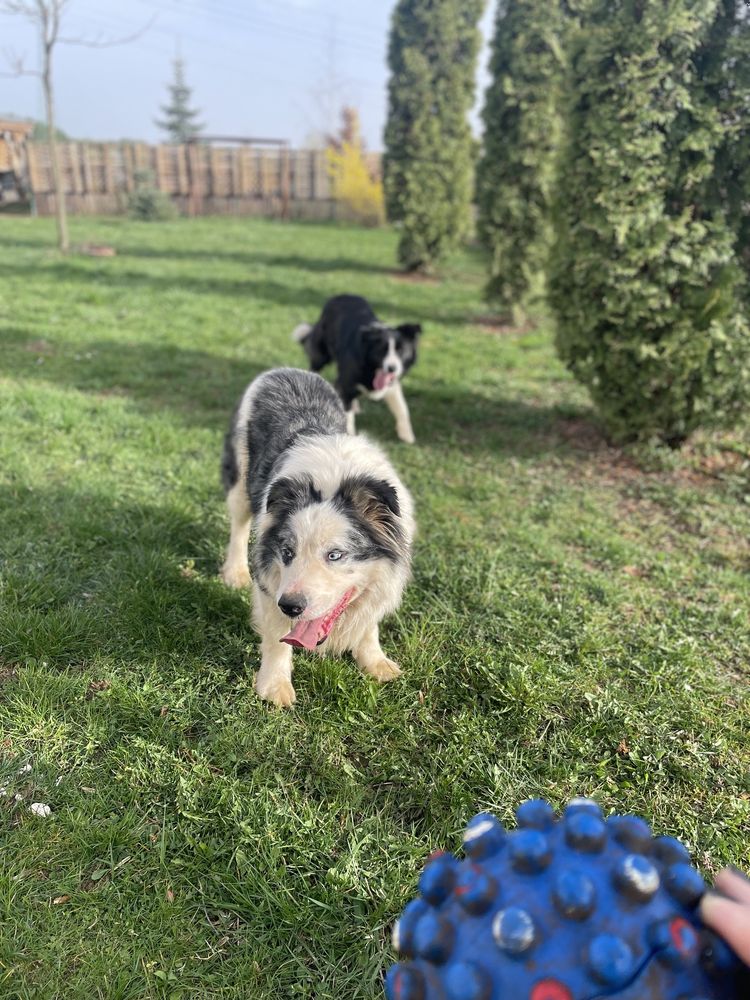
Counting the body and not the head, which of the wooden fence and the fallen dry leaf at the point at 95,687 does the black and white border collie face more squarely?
the fallen dry leaf

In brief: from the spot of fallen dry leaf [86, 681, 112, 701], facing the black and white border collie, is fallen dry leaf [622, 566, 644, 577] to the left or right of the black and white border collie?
right

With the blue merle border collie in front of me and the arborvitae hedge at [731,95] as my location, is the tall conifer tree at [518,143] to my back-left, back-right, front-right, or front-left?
back-right

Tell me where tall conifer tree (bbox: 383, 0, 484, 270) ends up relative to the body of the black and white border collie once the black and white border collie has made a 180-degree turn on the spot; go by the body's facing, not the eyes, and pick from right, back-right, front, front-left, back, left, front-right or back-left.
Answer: front-right

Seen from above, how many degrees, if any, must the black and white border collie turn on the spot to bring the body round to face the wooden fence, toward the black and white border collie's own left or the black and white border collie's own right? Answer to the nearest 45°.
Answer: approximately 135° to the black and white border collie's own left

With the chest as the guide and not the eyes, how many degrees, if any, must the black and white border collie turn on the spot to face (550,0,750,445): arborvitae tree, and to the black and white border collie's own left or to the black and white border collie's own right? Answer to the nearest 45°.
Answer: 0° — it already faces it

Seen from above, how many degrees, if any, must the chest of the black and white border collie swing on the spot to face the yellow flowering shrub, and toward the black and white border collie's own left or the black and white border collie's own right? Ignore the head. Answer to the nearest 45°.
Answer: approximately 135° to the black and white border collie's own left

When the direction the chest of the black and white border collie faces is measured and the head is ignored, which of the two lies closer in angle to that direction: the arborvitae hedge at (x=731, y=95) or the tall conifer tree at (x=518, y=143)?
the arborvitae hedge

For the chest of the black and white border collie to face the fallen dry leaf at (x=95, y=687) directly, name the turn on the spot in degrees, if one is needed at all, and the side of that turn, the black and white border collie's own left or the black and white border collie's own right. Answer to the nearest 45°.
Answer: approximately 45° to the black and white border collie's own right

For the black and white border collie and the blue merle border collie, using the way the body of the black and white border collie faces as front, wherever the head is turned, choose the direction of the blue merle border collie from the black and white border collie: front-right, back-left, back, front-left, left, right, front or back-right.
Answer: front-right

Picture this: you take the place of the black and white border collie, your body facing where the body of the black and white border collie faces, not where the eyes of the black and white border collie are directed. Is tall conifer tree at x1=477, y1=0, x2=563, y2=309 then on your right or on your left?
on your left

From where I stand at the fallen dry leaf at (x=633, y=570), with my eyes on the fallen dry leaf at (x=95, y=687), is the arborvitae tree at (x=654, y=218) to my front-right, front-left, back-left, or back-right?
back-right

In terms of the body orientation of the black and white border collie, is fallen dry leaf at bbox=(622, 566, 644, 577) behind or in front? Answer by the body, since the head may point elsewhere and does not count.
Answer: in front

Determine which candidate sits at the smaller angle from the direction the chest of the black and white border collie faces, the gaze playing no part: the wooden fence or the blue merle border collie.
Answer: the blue merle border collie

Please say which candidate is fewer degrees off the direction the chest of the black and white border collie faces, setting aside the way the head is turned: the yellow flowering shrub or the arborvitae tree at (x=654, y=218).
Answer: the arborvitae tree

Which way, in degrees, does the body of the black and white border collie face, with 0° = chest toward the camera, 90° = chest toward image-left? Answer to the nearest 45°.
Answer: approximately 315°
